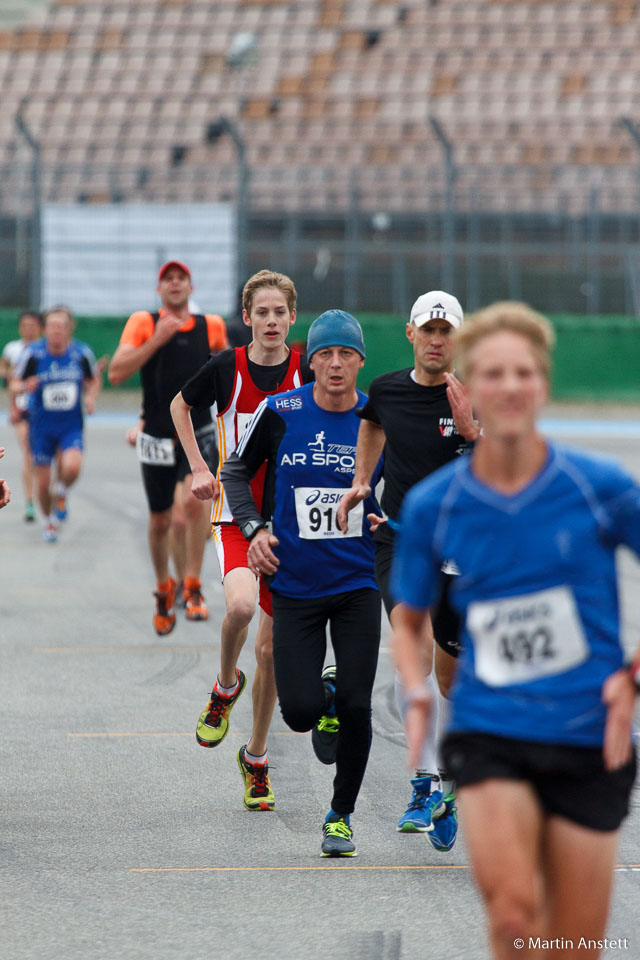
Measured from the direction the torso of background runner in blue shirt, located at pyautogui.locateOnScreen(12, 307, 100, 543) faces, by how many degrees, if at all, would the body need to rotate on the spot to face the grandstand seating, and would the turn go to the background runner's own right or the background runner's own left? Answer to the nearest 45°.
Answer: approximately 180°

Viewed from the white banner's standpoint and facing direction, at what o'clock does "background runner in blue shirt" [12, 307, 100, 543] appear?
The background runner in blue shirt is roughly at 12 o'clock from the white banner.

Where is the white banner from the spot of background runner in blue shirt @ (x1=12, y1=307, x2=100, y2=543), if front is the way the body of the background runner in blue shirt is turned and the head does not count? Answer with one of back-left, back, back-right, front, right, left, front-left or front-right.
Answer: back

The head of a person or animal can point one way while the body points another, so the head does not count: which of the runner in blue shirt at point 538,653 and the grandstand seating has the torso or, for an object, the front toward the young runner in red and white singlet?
the grandstand seating

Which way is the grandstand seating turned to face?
toward the camera

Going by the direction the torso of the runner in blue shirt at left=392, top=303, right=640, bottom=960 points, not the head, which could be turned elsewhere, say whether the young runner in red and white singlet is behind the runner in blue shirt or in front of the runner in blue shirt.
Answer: behind

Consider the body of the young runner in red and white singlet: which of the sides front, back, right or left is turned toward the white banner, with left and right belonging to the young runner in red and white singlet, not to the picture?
back

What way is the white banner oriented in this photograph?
toward the camera

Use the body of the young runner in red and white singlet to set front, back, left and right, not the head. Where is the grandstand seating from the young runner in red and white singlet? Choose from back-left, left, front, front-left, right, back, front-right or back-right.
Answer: back

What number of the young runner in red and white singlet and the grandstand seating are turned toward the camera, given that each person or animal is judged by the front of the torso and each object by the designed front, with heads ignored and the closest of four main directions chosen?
2

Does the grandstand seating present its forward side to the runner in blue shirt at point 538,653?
yes

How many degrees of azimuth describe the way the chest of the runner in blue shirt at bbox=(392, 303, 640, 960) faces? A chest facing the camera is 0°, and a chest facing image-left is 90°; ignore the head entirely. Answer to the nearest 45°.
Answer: approximately 0°

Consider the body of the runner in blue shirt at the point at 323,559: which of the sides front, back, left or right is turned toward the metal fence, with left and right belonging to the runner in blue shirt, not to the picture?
back
